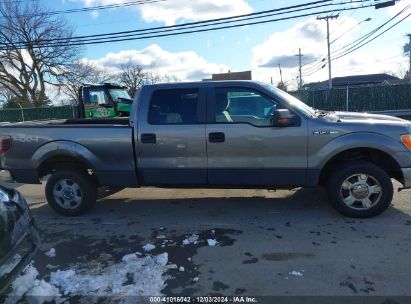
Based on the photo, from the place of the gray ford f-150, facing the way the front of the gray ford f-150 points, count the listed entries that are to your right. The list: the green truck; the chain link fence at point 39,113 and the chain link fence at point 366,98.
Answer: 0

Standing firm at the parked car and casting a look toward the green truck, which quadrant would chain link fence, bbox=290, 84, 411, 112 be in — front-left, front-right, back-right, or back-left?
front-right

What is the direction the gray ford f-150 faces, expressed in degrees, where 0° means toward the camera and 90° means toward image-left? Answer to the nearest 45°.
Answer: approximately 270°

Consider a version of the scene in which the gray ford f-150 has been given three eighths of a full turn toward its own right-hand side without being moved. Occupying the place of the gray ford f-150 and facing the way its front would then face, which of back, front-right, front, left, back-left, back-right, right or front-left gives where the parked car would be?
front

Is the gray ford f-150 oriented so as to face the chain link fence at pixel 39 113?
no

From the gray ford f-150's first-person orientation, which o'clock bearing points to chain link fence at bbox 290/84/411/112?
The chain link fence is roughly at 10 o'clock from the gray ford f-150.

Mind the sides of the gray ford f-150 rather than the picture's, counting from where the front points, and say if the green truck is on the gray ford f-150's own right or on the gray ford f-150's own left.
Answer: on the gray ford f-150's own left
